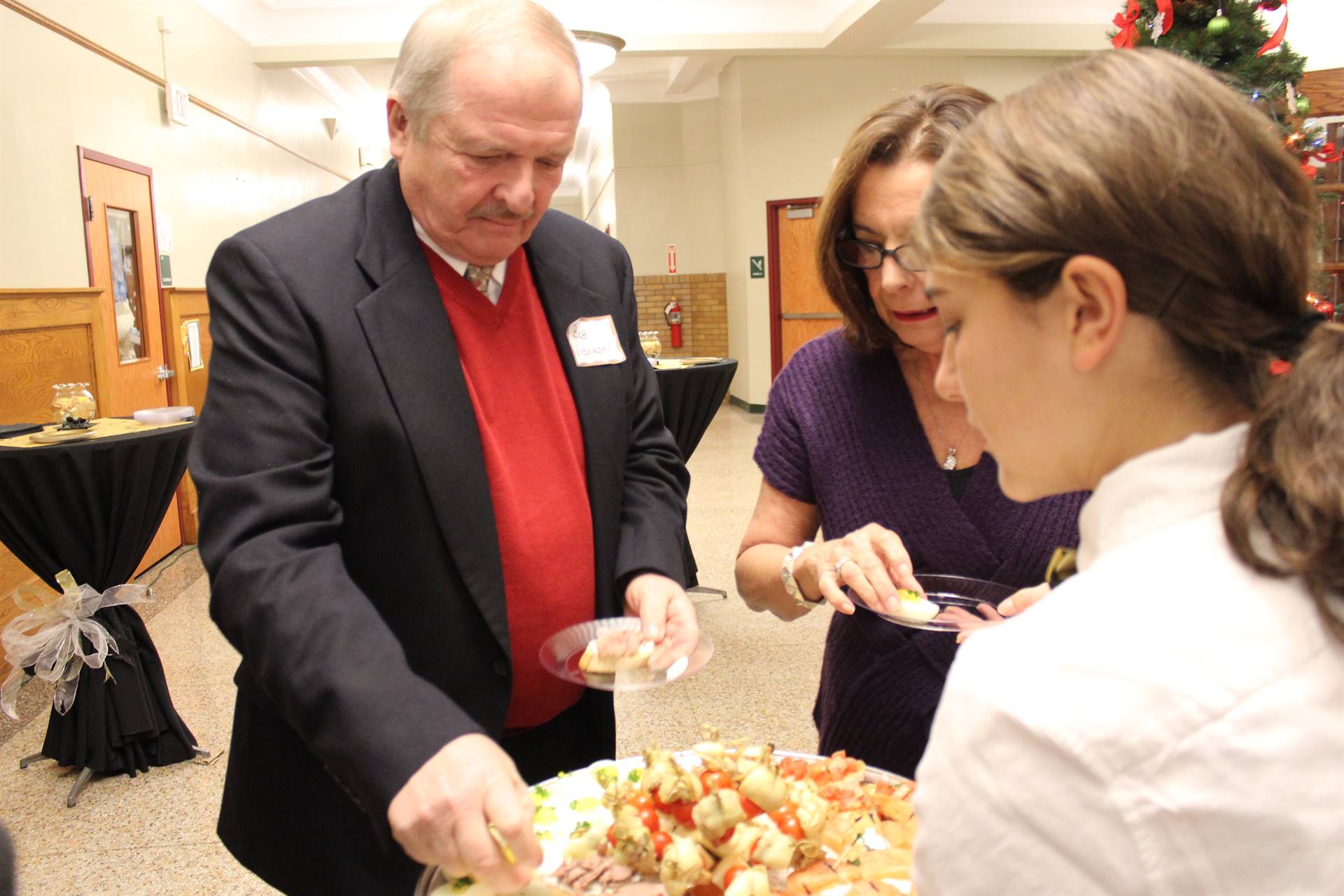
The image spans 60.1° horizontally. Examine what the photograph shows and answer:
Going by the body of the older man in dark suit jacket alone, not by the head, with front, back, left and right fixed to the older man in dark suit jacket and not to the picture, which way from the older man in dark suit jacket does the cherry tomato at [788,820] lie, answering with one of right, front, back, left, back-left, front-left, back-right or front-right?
front

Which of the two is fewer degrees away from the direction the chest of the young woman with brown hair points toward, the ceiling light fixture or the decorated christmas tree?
the ceiling light fixture

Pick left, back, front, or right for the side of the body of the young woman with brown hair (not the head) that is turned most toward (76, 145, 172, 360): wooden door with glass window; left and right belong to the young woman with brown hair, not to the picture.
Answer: front

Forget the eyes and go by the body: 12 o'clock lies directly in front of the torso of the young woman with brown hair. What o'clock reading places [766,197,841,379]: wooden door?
The wooden door is roughly at 1 o'clock from the young woman with brown hair.

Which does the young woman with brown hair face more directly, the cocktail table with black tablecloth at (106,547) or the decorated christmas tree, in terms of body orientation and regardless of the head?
the cocktail table with black tablecloth

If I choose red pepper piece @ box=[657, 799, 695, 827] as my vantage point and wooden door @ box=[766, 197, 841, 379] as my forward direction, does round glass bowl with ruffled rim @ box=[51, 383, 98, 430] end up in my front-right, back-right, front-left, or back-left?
front-left

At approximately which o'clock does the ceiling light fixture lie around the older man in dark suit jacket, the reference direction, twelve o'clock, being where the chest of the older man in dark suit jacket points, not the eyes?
The ceiling light fixture is roughly at 8 o'clock from the older man in dark suit jacket.

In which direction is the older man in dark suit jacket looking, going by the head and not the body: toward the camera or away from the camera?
toward the camera

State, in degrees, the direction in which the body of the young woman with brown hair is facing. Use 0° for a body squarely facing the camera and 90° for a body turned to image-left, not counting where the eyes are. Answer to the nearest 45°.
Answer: approximately 135°

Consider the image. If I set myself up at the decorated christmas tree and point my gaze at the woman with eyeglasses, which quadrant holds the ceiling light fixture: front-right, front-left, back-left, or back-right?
back-right

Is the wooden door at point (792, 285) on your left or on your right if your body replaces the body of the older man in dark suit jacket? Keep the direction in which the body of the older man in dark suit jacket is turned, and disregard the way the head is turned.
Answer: on your left

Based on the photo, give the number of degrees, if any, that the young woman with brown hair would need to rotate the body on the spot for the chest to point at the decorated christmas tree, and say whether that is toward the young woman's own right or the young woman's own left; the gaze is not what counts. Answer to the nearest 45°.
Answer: approximately 45° to the young woman's own right

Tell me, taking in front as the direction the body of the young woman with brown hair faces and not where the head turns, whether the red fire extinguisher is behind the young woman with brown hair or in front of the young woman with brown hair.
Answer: in front

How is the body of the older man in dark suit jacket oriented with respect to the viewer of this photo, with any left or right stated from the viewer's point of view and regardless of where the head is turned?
facing the viewer and to the right of the viewer

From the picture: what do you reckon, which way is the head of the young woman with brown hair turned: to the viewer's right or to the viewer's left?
to the viewer's left

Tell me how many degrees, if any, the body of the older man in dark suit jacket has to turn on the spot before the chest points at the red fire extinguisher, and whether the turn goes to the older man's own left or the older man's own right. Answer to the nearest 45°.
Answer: approximately 135° to the older man's own left
